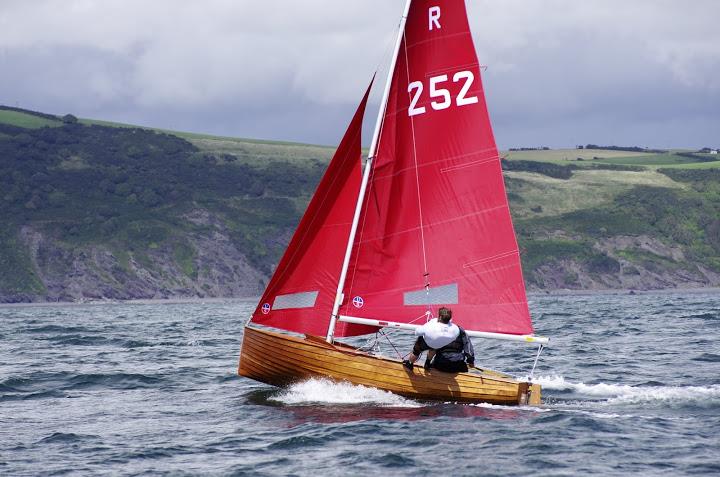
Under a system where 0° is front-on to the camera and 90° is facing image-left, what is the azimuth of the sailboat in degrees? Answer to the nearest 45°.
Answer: approximately 90°
